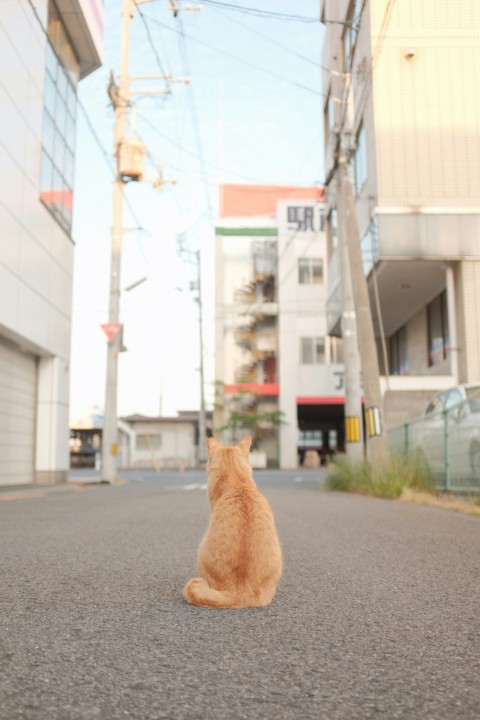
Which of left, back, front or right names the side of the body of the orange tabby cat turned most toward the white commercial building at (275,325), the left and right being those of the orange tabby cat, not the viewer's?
front

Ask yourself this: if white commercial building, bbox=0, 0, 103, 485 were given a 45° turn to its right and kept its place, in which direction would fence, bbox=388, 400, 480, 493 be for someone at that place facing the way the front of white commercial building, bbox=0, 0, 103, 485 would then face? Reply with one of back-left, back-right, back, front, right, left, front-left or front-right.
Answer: front

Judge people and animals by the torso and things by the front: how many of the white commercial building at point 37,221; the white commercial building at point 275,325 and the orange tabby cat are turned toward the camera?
1

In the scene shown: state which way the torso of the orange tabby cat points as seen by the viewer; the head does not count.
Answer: away from the camera

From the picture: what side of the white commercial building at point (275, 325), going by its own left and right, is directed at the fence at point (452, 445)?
front

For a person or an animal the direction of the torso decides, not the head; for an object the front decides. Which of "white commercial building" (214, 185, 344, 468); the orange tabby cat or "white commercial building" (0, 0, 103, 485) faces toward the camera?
"white commercial building" (214, 185, 344, 468)

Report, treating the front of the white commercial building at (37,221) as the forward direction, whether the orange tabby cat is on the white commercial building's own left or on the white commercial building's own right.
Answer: on the white commercial building's own right

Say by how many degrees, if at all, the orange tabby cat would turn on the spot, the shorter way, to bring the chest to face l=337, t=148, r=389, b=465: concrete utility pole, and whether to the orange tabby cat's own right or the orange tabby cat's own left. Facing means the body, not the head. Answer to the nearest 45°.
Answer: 0° — it already faces it

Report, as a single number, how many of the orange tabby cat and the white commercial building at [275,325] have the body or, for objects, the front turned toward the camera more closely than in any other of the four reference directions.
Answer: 1

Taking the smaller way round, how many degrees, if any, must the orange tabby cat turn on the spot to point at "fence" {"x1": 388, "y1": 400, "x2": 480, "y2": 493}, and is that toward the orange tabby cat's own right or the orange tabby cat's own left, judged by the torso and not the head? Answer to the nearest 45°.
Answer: approximately 45° to the orange tabby cat's own right

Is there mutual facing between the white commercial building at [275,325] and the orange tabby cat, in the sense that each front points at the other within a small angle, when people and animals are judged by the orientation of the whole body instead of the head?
yes

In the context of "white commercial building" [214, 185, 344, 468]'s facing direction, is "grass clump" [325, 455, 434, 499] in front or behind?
in front

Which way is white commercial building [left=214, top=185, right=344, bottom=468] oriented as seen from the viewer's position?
toward the camera

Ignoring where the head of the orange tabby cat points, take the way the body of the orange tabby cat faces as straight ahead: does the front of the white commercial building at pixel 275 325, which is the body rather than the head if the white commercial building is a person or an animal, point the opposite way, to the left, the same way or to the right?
the opposite way

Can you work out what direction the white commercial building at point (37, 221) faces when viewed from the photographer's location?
facing to the right of the viewer

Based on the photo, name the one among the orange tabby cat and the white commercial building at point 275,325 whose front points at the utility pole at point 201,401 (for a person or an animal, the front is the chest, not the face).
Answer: the orange tabby cat
